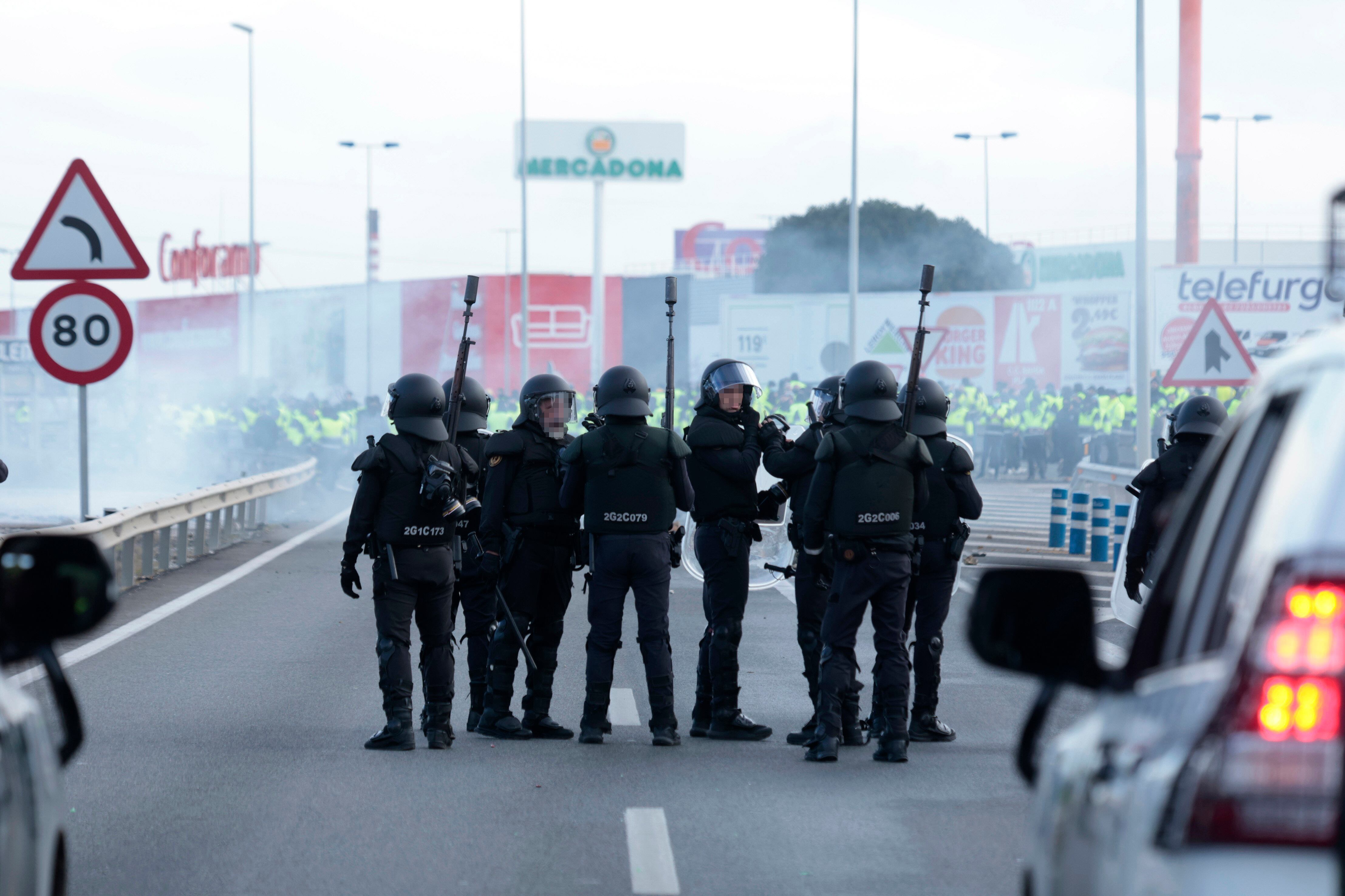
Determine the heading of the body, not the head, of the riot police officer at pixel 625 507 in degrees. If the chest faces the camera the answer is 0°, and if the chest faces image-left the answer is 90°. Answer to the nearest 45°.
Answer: approximately 180°

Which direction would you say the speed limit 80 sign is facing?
toward the camera

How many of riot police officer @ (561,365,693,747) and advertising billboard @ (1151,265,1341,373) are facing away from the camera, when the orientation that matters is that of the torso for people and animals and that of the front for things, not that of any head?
1

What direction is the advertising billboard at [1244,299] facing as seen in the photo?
toward the camera

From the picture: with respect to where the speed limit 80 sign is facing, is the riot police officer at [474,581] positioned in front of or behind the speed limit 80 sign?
in front

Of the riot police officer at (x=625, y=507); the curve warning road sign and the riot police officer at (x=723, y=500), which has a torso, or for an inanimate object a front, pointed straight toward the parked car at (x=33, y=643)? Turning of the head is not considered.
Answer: the curve warning road sign

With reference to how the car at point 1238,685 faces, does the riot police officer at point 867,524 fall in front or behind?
in front

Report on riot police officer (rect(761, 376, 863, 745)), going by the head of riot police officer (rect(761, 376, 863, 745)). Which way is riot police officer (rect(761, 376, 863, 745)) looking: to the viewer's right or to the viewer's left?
to the viewer's left

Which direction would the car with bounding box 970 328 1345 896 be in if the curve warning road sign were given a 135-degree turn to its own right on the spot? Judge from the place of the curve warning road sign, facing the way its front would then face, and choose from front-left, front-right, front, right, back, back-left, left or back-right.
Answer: back-left

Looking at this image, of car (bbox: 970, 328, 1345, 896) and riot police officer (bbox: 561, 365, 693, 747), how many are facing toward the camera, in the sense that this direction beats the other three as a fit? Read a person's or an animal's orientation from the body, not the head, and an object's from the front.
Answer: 0

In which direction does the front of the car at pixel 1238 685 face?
away from the camera

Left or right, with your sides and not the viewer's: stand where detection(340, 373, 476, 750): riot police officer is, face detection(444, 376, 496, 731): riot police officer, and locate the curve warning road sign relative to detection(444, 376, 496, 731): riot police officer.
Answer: left

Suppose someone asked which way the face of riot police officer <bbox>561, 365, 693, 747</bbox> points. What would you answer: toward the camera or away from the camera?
away from the camera
